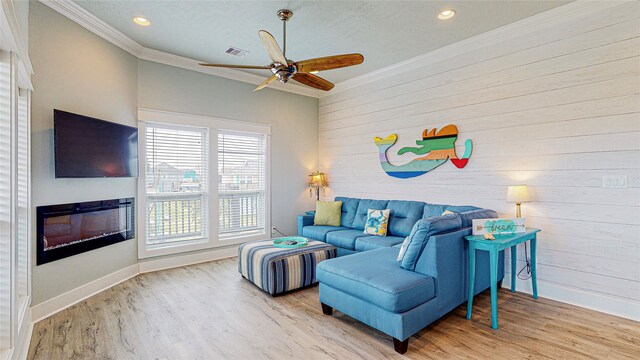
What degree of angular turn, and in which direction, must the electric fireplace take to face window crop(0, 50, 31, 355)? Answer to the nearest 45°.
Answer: approximately 45° to its right

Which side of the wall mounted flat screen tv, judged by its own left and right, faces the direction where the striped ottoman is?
front

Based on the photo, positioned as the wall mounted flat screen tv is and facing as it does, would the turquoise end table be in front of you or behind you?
in front

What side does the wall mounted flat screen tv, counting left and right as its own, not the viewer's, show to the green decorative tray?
front

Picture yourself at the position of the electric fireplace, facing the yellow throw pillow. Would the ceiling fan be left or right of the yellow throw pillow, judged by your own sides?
right

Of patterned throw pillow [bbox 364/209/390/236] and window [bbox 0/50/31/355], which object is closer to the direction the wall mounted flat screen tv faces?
the patterned throw pillow

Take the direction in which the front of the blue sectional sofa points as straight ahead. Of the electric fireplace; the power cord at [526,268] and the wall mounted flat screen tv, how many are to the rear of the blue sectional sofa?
1

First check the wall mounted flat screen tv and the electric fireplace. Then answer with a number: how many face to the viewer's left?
0

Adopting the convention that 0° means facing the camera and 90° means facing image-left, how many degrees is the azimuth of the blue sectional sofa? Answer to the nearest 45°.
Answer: approximately 45°

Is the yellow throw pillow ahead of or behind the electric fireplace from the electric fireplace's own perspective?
ahead

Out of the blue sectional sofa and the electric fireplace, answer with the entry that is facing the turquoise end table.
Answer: the electric fireplace
